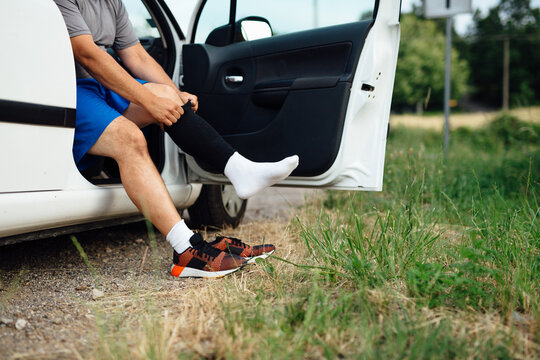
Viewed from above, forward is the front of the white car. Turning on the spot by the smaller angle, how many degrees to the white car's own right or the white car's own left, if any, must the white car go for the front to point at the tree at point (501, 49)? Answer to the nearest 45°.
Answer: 0° — it already faces it

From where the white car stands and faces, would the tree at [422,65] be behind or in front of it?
in front

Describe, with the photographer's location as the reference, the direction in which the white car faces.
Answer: facing away from the viewer and to the right of the viewer

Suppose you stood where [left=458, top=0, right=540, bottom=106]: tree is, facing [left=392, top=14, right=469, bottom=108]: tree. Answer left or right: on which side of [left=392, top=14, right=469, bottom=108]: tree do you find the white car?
left
